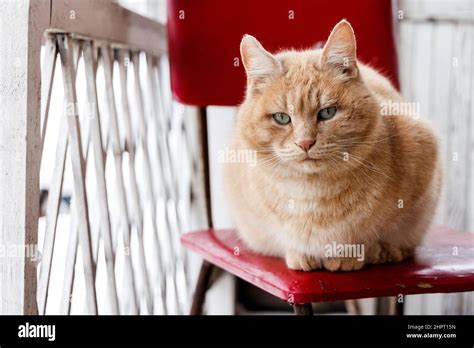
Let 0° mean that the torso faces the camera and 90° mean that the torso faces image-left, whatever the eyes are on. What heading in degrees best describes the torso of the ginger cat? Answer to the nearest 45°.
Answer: approximately 45°

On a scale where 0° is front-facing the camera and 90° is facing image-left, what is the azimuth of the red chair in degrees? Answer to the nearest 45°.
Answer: approximately 315°

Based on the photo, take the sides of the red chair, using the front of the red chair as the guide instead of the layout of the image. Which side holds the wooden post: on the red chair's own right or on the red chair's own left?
on the red chair's own right
